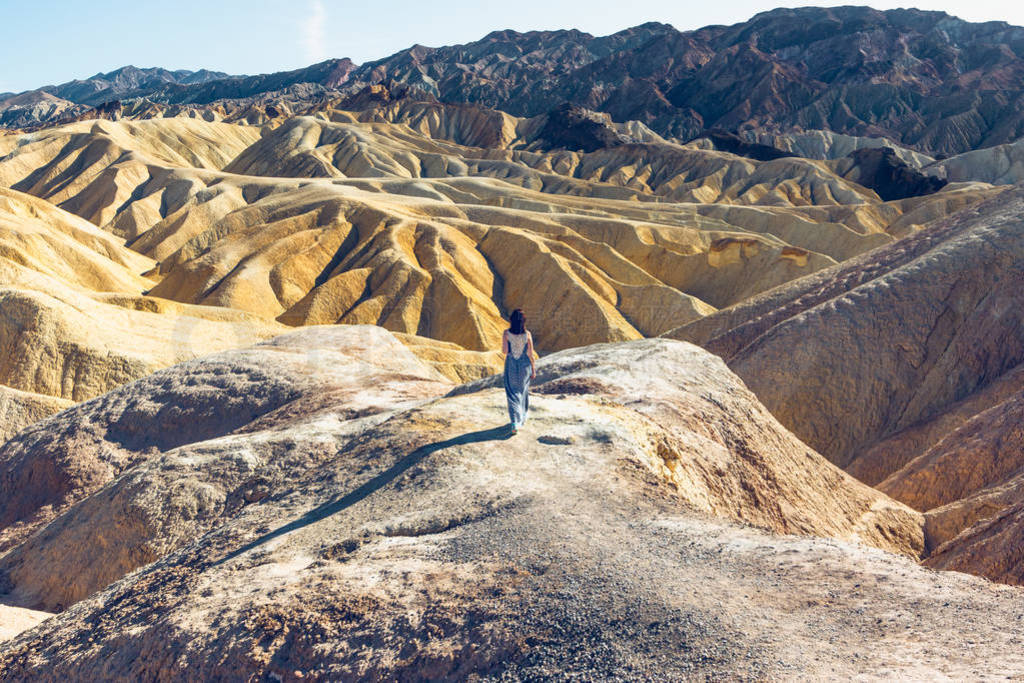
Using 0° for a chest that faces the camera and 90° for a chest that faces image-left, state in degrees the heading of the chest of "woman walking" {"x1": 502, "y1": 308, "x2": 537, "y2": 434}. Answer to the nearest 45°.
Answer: approximately 180°

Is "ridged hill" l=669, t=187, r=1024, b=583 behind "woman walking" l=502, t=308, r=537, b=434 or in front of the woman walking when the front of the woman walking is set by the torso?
in front
